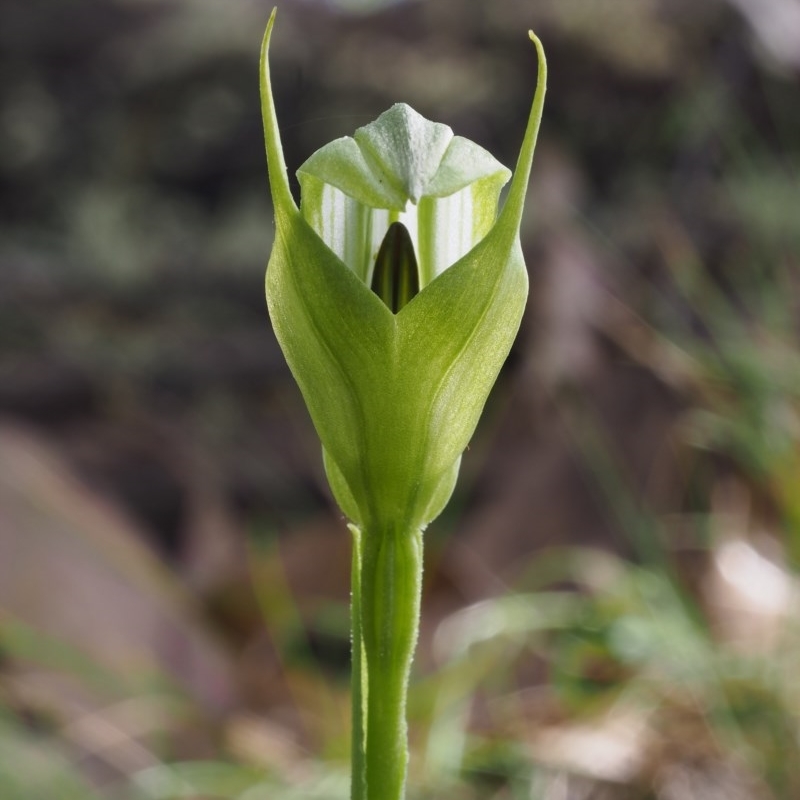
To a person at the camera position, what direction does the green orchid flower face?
facing the viewer
